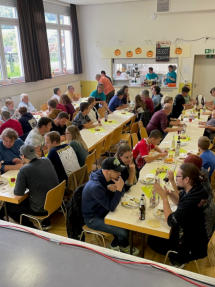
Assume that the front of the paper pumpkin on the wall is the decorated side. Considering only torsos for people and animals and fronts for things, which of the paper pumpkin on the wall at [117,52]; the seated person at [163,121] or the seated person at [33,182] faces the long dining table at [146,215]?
the paper pumpkin on the wall

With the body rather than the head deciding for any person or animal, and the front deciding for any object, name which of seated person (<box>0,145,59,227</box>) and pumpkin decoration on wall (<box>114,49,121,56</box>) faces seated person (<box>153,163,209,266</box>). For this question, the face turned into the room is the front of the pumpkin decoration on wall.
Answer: the pumpkin decoration on wall

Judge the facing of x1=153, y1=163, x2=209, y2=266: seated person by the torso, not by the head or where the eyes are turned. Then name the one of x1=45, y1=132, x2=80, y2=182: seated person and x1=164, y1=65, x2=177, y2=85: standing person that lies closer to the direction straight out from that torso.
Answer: the seated person

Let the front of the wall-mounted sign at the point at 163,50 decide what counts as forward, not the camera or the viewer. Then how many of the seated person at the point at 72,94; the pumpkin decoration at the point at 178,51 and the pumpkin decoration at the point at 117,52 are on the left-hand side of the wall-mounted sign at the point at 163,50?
1

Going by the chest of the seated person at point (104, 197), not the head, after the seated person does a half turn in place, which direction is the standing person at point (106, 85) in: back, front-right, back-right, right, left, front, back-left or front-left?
right

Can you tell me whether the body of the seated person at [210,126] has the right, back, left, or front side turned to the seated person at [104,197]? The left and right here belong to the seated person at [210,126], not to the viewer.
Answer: left

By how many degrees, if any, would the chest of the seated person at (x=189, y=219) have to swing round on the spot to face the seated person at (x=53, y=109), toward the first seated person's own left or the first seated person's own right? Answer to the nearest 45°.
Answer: approximately 45° to the first seated person's own right

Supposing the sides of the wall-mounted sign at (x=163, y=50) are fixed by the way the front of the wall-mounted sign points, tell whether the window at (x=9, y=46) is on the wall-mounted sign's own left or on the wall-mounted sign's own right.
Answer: on the wall-mounted sign's own right

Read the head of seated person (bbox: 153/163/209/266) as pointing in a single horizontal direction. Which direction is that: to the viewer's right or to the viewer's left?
to the viewer's left

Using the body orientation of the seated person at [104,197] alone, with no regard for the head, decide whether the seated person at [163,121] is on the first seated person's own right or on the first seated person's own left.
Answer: on the first seated person's own left

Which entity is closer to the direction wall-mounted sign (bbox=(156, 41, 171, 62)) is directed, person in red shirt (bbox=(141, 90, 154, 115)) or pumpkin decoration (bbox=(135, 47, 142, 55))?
the person in red shirt
